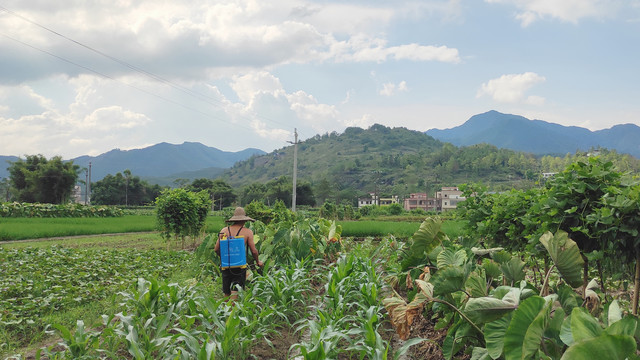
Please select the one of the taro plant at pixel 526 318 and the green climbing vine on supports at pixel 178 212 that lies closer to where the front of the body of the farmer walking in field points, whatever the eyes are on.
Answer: the green climbing vine on supports

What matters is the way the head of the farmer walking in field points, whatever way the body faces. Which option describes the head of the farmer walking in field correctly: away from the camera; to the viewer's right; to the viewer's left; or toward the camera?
away from the camera

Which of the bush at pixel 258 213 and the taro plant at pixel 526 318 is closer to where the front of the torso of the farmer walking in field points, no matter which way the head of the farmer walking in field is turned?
the bush

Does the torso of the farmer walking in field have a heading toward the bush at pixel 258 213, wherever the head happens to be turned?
yes

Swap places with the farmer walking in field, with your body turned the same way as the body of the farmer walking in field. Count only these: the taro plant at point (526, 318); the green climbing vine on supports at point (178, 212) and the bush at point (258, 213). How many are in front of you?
2

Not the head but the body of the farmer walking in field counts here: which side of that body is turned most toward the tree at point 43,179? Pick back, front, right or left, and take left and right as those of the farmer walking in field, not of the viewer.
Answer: front

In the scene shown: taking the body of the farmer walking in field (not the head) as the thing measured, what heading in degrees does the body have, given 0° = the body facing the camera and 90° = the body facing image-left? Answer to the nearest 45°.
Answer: approximately 180°

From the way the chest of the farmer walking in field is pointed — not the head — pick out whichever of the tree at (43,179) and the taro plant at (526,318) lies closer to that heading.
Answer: the tree

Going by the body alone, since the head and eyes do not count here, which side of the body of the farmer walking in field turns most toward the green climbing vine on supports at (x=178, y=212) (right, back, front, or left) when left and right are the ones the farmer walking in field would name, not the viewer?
front
